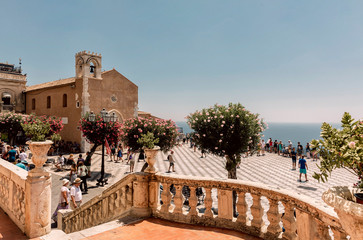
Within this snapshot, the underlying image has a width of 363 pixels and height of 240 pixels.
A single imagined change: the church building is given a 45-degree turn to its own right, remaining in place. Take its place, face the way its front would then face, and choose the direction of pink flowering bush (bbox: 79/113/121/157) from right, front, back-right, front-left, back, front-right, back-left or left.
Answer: front

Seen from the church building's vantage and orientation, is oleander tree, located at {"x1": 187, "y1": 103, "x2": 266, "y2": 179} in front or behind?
in front

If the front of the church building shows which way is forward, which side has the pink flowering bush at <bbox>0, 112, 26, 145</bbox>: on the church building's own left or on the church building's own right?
on the church building's own right

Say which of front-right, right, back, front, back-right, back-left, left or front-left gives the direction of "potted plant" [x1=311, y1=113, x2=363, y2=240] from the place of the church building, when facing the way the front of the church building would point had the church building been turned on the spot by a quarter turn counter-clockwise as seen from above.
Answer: back-right

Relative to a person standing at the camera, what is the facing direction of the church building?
facing the viewer and to the right of the viewer

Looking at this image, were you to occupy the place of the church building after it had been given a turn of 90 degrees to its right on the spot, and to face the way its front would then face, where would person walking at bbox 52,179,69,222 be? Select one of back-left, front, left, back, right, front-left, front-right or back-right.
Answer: front-left

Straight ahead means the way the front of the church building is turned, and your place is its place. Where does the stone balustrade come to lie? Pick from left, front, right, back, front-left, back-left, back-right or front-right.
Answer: front-right

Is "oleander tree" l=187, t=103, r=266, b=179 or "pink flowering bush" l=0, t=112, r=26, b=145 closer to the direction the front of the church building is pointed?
the oleander tree

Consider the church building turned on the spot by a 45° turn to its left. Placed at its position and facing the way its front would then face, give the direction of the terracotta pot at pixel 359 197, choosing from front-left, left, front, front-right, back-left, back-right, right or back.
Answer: right
